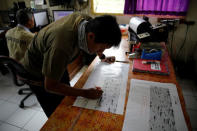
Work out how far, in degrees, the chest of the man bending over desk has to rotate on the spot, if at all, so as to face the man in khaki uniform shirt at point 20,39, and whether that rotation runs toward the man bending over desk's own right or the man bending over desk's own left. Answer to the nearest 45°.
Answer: approximately 135° to the man bending over desk's own left

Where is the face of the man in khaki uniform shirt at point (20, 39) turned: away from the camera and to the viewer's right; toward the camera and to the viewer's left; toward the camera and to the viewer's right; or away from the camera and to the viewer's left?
away from the camera and to the viewer's right

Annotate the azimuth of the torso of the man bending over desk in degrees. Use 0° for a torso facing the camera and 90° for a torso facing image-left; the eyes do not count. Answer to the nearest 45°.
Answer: approximately 270°

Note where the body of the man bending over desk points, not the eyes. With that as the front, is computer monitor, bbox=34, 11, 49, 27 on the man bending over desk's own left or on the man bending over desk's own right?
on the man bending over desk's own left

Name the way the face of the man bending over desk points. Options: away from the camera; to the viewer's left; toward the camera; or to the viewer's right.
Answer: to the viewer's right

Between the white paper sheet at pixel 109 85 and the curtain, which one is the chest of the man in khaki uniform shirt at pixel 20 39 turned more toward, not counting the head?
the curtain

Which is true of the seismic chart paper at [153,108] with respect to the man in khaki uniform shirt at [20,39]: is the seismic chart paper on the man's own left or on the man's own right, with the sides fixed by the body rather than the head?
on the man's own right

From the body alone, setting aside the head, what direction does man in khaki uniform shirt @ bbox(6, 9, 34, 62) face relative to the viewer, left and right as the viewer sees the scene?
facing away from the viewer and to the right of the viewer

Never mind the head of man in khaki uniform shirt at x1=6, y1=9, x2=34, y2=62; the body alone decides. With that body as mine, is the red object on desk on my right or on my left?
on my right
